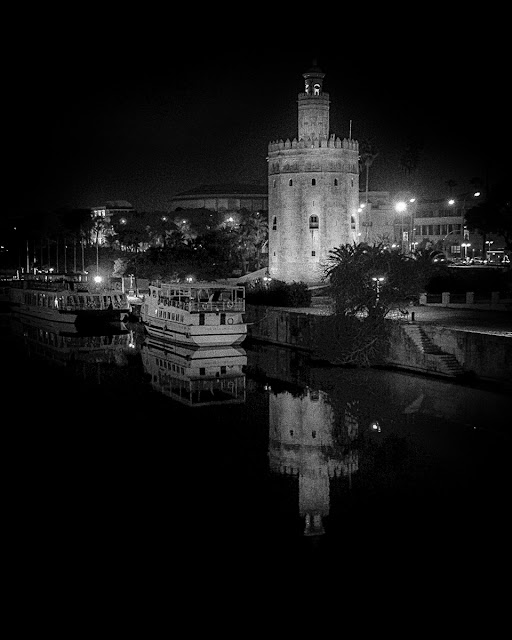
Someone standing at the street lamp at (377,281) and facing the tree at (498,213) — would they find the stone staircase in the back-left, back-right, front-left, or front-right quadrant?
back-right

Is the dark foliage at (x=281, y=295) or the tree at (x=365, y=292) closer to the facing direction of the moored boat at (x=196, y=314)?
the dark foliage

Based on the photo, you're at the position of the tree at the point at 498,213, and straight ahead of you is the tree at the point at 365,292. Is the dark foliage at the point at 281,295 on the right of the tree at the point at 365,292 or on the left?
right
